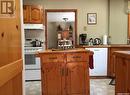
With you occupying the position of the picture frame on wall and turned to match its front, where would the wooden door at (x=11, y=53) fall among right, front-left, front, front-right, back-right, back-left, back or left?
front

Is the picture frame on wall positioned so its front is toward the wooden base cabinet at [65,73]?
yes

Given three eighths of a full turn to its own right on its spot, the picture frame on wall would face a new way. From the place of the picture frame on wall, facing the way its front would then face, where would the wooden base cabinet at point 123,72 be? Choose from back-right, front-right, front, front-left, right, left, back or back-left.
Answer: back-left

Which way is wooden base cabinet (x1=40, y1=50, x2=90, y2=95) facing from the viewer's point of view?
toward the camera

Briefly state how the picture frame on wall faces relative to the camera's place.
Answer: facing the viewer

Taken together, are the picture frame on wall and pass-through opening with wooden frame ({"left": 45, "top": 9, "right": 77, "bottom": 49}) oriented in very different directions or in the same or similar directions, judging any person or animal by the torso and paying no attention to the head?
same or similar directions

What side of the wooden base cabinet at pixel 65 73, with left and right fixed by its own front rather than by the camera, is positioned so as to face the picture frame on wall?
back

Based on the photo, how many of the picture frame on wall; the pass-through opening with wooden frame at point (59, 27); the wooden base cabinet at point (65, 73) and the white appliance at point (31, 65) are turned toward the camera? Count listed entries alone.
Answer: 4

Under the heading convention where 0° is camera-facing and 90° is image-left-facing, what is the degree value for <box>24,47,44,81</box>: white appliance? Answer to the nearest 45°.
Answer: approximately 0°

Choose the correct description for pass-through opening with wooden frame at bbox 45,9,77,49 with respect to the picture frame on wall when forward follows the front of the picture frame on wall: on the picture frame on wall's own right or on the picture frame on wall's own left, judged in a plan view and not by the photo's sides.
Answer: on the picture frame on wall's own right
